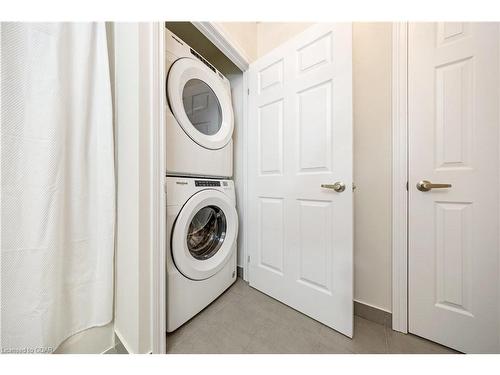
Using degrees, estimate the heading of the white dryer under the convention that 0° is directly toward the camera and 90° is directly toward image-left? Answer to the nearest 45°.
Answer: approximately 315°

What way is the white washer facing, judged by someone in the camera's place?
facing the viewer and to the right of the viewer

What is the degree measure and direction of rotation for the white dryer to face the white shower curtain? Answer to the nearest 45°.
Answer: approximately 90° to its right

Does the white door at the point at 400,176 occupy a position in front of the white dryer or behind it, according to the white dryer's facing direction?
in front

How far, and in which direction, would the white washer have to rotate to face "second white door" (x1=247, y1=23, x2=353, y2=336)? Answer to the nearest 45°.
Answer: approximately 45° to its left
